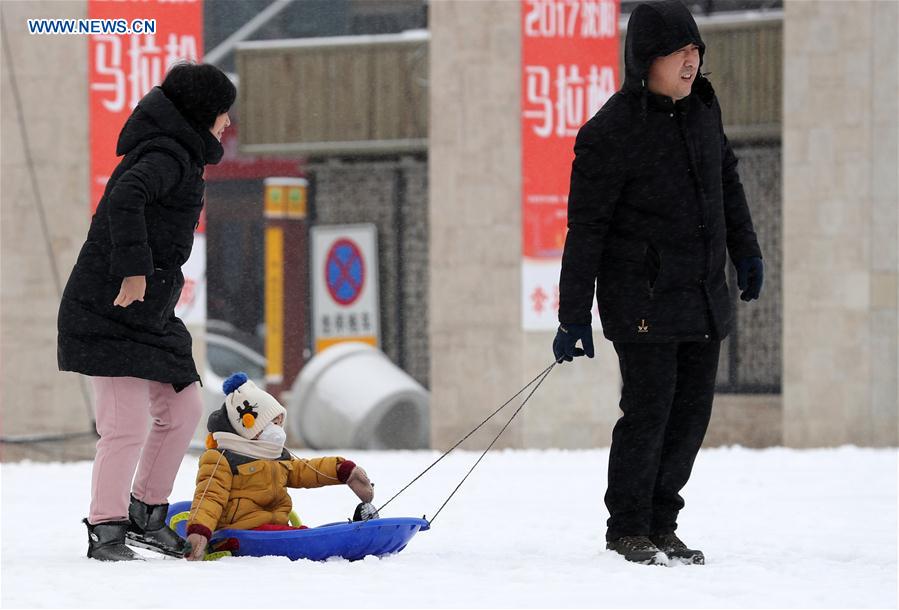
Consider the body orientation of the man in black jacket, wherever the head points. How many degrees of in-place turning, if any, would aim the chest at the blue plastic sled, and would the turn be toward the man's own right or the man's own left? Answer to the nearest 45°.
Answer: approximately 135° to the man's own right

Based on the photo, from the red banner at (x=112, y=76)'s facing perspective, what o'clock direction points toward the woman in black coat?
The woman in black coat is roughly at 12 o'clock from the red banner.

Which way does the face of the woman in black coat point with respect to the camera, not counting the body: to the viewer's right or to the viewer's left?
to the viewer's right

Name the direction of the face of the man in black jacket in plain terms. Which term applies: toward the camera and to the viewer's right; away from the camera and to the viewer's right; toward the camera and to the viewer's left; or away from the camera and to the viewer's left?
toward the camera and to the viewer's right

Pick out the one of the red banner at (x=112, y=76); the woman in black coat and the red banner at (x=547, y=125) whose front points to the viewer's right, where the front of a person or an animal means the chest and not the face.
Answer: the woman in black coat

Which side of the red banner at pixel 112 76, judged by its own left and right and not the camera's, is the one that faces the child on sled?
front

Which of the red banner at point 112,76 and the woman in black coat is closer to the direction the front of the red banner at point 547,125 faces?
the woman in black coat

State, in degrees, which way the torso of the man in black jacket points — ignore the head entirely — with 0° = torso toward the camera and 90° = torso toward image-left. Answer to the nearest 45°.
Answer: approximately 315°

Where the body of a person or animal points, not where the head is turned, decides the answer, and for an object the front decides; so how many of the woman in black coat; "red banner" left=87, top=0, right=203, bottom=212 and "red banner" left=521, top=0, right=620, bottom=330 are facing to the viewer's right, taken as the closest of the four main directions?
1

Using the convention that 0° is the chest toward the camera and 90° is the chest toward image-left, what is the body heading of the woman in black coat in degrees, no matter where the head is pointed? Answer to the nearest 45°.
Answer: approximately 270°
